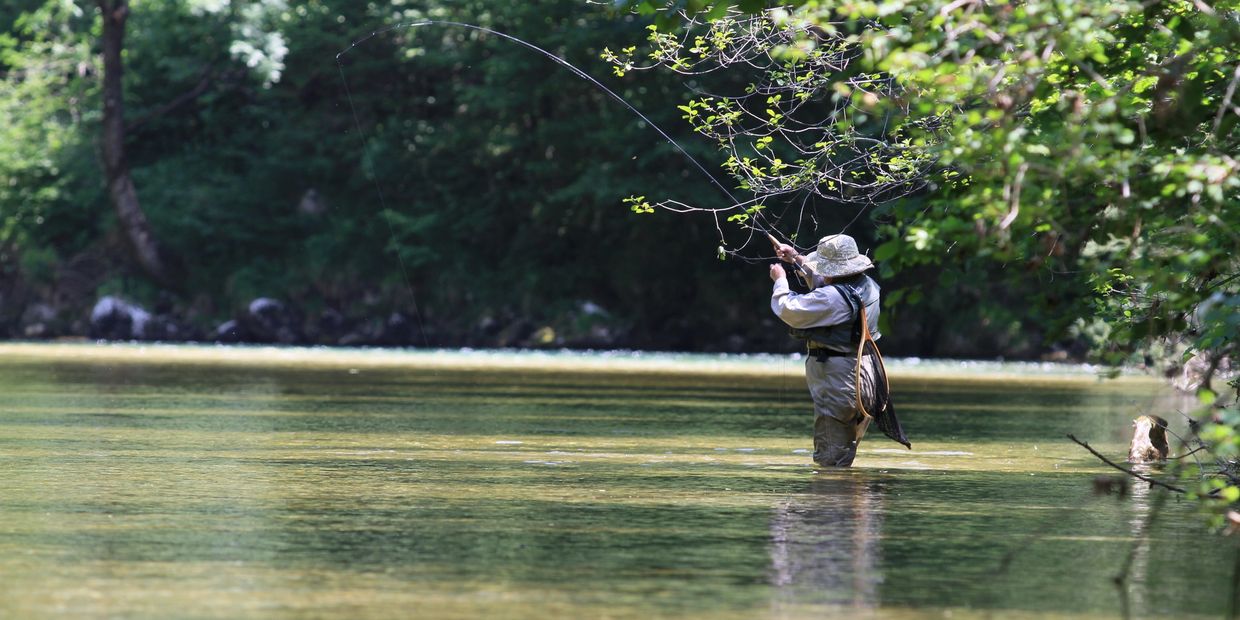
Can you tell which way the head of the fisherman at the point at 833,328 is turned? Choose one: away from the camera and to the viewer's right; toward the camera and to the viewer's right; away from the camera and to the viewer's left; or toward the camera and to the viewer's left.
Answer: away from the camera and to the viewer's left

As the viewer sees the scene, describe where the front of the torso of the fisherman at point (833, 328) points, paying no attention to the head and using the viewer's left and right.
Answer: facing to the left of the viewer

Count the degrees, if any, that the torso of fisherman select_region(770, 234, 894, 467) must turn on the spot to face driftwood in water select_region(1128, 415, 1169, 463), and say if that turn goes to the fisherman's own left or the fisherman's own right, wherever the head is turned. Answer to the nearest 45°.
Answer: approximately 135° to the fisherman's own right
